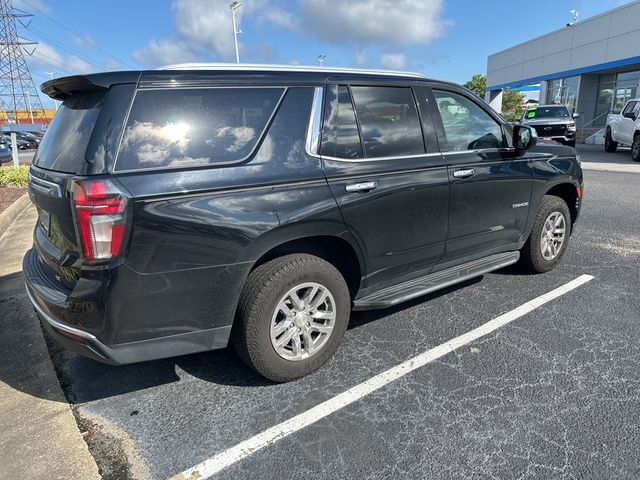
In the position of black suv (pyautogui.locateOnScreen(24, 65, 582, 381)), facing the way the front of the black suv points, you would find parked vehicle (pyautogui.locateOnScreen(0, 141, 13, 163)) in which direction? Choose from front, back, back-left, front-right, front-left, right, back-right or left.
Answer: left

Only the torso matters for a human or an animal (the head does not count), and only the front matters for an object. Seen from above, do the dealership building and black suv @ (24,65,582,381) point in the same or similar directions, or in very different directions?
very different directions

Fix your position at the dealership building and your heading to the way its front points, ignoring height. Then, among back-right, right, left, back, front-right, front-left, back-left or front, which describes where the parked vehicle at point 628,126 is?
front-left

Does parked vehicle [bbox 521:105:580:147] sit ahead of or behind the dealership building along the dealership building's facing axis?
ahead

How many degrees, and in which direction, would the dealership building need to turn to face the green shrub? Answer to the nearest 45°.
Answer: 0° — it already faces it

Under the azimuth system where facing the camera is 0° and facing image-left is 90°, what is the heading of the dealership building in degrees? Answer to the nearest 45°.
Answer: approximately 45°

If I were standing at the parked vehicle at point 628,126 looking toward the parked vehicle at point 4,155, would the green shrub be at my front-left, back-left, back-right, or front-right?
front-left

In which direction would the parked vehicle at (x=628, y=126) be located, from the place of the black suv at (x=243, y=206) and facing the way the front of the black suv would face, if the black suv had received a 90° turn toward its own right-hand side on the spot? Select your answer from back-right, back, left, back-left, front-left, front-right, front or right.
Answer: left

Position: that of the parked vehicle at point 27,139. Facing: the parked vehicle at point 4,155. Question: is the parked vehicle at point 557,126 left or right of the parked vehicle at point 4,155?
left

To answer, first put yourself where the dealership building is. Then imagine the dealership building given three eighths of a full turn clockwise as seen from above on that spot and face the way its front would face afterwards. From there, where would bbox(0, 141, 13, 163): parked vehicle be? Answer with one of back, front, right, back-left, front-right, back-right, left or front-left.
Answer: back-left

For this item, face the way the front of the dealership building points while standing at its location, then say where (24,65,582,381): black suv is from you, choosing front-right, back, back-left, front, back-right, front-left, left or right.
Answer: front-left

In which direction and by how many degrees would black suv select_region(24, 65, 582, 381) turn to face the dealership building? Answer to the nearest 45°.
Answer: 0° — it already faces it

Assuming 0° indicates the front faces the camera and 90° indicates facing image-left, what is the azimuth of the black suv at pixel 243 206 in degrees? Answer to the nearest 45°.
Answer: approximately 225°
